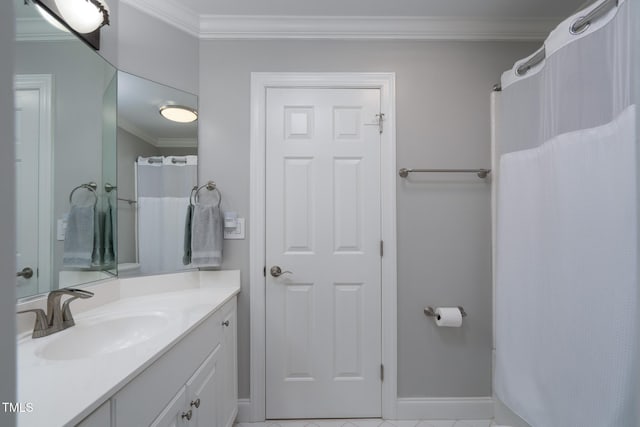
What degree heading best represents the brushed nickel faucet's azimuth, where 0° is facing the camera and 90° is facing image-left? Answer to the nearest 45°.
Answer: approximately 315°

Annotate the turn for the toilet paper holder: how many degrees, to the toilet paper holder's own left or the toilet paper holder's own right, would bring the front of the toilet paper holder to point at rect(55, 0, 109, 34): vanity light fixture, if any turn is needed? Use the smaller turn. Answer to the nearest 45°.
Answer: approximately 45° to the toilet paper holder's own right

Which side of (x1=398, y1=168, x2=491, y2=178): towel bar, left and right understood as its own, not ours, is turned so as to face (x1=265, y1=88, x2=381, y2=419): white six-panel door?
right

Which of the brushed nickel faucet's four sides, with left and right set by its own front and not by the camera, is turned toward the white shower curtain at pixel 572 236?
front

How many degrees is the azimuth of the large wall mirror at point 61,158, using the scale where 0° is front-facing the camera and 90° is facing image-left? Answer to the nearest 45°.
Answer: approximately 315°

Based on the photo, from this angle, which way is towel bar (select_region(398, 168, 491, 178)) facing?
toward the camera

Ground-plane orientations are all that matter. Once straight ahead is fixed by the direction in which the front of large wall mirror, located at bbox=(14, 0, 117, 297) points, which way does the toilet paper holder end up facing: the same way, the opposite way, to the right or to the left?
to the right

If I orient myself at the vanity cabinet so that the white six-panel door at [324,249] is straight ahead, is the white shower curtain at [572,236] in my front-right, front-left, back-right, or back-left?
front-right

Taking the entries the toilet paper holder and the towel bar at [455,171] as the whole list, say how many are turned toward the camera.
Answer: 2
